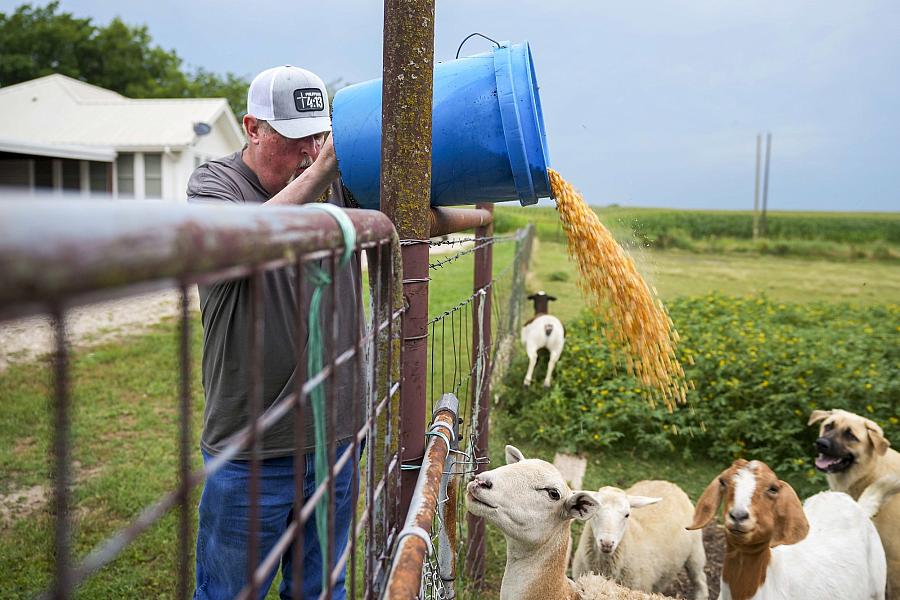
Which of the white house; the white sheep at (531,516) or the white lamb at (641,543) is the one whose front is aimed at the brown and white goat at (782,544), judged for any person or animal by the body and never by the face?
the white house

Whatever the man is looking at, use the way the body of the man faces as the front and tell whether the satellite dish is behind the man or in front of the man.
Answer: behind

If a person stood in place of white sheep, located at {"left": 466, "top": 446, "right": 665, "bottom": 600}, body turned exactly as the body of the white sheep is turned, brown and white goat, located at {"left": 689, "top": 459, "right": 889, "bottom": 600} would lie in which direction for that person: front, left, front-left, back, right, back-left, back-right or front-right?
back

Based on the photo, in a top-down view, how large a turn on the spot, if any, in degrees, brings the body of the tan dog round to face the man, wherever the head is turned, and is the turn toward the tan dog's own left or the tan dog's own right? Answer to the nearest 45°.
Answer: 0° — it already faces them

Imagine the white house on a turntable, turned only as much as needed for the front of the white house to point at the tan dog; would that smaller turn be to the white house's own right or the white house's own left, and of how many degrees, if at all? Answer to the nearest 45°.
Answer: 0° — it already faces it

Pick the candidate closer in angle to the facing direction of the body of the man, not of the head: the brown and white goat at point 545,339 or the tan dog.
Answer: the tan dog

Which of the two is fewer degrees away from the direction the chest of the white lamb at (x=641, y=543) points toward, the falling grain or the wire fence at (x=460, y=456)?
the wire fence

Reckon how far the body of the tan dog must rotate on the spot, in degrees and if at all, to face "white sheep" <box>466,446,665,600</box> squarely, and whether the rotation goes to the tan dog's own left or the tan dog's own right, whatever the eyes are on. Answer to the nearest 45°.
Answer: approximately 45° to the tan dog's own left

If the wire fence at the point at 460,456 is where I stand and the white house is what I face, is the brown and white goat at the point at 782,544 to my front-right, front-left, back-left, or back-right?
back-right

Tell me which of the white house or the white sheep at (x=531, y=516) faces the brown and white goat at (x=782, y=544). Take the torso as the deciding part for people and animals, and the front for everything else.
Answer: the white house
